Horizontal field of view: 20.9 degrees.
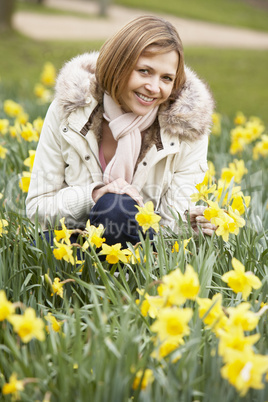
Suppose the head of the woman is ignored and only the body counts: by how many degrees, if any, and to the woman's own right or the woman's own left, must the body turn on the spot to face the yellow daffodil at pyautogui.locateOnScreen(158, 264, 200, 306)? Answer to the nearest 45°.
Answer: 0° — they already face it

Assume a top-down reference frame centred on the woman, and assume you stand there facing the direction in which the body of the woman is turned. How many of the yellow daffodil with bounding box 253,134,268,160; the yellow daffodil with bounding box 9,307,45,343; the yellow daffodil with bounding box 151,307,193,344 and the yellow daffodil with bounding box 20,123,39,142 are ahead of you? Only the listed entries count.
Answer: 2

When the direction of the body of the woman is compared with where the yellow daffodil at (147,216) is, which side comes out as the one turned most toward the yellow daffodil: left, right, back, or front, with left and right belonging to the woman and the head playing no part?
front

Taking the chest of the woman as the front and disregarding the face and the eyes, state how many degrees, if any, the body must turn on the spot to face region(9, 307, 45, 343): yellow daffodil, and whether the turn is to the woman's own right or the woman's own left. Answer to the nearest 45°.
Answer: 0° — they already face it

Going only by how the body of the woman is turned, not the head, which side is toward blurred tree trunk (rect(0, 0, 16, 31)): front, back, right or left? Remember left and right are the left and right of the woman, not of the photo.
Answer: back

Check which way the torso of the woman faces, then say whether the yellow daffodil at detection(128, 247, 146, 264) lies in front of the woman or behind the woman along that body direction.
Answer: in front

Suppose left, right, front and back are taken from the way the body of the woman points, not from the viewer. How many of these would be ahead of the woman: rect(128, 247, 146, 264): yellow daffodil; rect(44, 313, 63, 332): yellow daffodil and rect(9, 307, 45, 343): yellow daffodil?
3

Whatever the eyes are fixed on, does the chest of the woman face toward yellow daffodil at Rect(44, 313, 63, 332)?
yes

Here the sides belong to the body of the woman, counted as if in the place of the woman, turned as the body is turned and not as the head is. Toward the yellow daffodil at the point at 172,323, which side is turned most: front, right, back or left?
front

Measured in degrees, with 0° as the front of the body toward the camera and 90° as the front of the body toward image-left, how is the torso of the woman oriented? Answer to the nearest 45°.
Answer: approximately 0°
